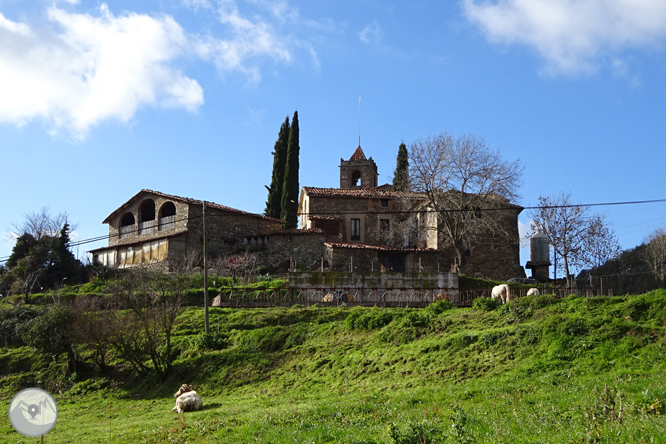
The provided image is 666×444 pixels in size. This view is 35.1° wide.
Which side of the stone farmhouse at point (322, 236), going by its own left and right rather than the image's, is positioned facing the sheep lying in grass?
front

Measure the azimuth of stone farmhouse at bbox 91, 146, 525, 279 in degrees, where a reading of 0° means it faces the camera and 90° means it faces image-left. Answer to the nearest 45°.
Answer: approximately 0°

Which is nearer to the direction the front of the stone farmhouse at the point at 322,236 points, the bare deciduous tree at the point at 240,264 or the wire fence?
the wire fence

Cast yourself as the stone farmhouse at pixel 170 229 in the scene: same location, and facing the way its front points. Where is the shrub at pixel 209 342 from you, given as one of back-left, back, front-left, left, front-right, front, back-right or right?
front-left

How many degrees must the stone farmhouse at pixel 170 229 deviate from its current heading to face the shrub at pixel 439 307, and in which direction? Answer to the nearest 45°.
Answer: approximately 45° to its left

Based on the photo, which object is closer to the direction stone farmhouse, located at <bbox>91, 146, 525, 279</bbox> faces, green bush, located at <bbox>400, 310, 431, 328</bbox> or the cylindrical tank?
the green bush
